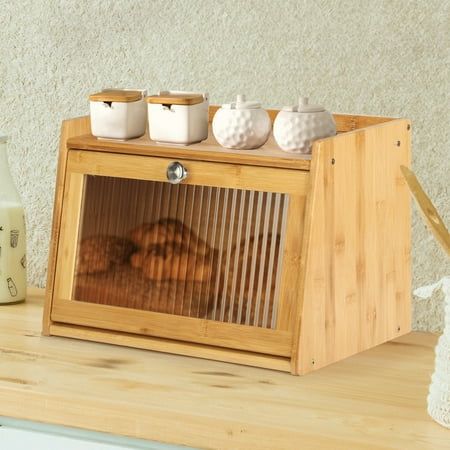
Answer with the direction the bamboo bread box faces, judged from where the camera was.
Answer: facing the viewer and to the left of the viewer
